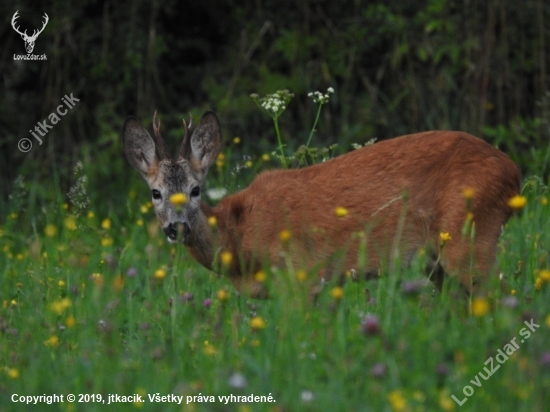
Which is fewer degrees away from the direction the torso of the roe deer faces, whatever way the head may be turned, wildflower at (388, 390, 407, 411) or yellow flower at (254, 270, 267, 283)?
the yellow flower

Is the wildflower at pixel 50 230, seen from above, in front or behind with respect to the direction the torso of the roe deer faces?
in front

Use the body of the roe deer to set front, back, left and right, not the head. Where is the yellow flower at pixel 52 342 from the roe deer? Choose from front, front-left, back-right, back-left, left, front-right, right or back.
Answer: front-left

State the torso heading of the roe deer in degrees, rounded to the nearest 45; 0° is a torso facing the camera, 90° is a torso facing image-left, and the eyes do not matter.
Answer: approximately 90°

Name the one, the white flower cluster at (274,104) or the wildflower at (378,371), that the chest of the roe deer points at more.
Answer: the white flower cluster

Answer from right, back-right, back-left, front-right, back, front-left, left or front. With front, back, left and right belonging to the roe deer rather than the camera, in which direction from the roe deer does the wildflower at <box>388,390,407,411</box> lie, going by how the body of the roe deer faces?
left

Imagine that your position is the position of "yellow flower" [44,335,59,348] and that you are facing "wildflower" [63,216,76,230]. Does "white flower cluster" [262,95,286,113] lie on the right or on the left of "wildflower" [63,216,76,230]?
right

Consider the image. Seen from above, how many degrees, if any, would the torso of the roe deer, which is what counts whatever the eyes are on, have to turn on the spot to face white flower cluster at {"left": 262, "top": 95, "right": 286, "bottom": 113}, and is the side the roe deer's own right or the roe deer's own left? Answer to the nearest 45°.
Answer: approximately 45° to the roe deer's own right

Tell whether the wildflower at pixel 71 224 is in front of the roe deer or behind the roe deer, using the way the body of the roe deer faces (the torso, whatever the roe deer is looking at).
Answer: in front

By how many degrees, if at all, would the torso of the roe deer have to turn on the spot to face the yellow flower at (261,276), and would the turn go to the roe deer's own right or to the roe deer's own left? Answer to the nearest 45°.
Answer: approximately 45° to the roe deer's own left

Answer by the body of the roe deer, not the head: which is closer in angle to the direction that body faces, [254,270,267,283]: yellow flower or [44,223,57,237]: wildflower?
the wildflower

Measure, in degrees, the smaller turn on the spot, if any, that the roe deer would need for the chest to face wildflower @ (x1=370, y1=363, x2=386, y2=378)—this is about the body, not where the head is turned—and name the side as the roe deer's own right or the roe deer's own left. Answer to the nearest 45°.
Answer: approximately 90° to the roe deer's own left

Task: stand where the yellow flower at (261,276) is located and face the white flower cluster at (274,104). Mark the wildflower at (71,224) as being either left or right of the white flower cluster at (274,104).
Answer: left
